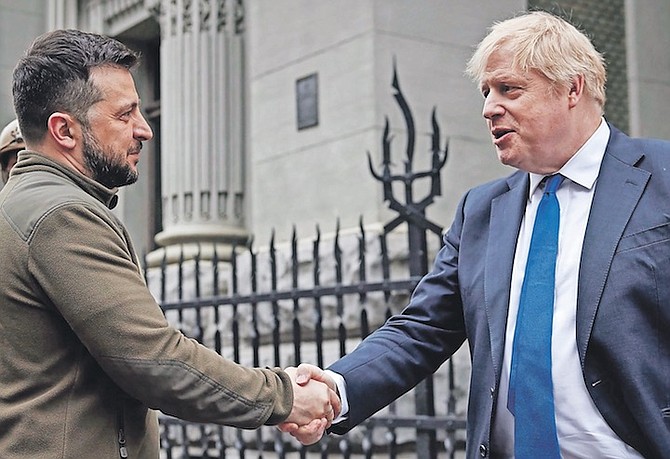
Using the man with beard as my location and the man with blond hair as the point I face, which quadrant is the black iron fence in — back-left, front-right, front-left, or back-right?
front-left

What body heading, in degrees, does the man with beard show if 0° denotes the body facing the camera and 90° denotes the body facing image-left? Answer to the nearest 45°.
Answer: approximately 270°

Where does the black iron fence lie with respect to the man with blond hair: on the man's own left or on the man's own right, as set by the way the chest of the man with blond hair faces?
on the man's own right

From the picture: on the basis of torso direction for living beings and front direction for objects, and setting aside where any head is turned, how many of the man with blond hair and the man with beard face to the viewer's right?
1

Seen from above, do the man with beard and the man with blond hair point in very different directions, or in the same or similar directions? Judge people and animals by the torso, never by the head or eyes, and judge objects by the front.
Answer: very different directions

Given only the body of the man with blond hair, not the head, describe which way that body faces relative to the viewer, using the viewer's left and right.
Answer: facing the viewer and to the left of the viewer

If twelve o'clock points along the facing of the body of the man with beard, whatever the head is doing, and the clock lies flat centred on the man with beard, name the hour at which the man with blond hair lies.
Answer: The man with blond hair is roughly at 12 o'clock from the man with beard.

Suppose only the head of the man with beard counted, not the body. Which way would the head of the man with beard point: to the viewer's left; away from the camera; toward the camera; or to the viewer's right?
to the viewer's right

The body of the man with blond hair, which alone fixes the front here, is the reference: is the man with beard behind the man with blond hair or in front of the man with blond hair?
in front

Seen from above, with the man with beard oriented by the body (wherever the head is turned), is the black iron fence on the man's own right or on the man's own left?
on the man's own left

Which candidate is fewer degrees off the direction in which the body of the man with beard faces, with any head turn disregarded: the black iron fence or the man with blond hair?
the man with blond hair

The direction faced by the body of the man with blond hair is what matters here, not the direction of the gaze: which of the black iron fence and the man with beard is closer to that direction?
the man with beard
